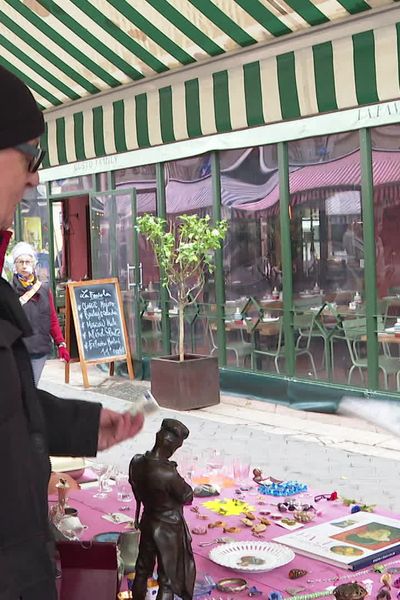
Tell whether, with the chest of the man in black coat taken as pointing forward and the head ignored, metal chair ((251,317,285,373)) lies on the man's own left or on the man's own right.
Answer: on the man's own left

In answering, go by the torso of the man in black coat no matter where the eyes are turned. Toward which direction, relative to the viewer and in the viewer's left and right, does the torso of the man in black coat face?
facing to the right of the viewer

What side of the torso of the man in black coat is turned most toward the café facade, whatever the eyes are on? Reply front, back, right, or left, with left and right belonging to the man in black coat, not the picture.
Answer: left

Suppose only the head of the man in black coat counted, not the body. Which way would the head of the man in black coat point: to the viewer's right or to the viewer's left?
to the viewer's right
